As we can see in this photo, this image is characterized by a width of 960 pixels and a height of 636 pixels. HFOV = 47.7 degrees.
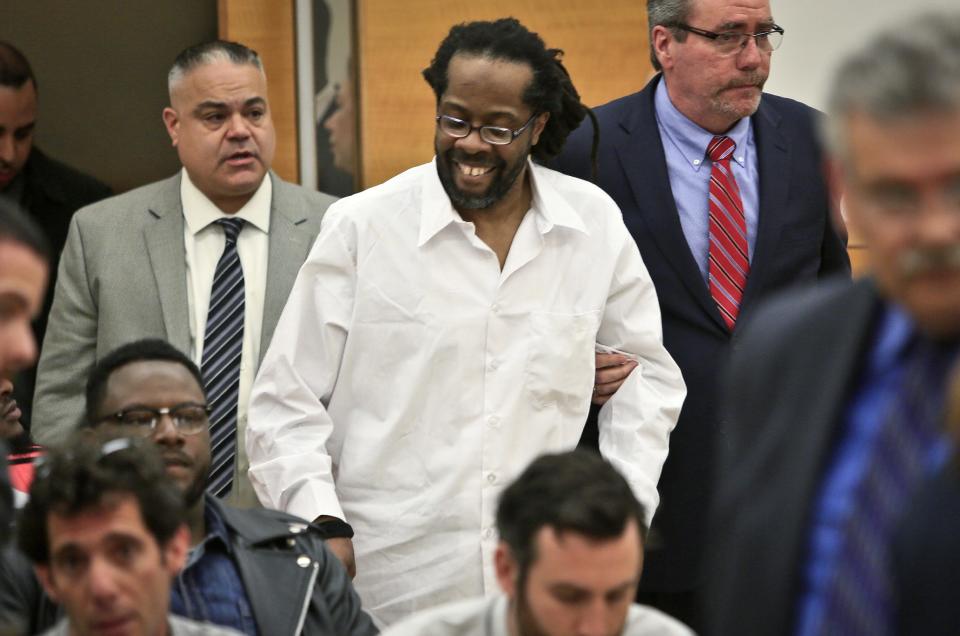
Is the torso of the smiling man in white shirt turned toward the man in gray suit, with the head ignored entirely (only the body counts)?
no

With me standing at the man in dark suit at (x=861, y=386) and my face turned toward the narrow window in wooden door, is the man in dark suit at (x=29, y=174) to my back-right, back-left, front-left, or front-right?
front-left

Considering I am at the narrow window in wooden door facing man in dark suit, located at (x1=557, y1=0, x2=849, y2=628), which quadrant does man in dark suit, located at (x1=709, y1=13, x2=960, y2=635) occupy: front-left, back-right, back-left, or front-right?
front-right

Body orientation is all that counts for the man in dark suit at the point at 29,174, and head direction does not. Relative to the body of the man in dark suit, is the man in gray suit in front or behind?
in front

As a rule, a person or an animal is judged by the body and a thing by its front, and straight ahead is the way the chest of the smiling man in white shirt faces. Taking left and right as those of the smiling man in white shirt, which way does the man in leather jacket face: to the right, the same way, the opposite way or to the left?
the same way

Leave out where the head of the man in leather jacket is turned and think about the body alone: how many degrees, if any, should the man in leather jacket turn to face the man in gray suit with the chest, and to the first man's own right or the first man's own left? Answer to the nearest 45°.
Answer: approximately 180°

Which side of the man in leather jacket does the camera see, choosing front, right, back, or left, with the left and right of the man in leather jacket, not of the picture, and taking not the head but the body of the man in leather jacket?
front

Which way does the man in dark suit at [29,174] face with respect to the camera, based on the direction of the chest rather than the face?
toward the camera

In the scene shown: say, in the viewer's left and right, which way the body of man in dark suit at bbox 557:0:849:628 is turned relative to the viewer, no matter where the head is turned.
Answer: facing the viewer and to the right of the viewer

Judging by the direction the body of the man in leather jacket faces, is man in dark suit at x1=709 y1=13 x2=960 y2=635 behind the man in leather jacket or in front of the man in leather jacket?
in front

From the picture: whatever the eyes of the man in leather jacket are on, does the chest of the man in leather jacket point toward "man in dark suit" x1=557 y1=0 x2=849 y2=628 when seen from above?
no

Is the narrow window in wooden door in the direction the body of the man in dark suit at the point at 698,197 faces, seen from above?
no

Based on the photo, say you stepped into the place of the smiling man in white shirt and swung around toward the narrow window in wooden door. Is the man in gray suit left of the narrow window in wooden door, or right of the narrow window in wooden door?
left

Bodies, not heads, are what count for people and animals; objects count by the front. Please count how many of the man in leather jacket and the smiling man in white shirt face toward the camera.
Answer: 2

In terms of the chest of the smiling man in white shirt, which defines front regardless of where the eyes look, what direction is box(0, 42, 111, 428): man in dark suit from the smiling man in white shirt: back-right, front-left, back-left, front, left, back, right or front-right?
back-right

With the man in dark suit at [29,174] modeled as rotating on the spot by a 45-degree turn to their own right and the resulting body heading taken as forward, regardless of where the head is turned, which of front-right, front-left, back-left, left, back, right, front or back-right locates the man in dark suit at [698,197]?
left
